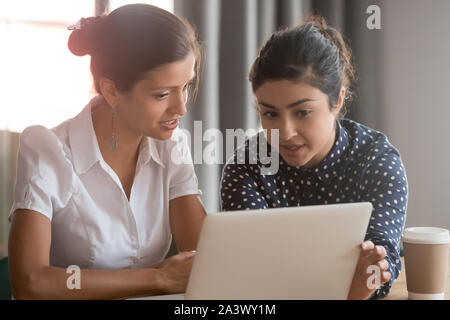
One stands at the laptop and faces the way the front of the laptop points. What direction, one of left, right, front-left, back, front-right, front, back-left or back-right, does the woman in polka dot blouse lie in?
front-right

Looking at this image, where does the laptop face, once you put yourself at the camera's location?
facing away from the viewer and to the left of the viewer

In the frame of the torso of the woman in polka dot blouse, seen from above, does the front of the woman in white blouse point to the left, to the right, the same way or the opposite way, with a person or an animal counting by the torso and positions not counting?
to the left

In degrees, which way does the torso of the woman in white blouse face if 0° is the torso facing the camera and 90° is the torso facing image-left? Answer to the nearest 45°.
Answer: approximately 315°

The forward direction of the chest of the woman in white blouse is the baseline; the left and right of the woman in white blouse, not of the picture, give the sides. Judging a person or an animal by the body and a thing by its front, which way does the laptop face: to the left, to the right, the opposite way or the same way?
the opposite way

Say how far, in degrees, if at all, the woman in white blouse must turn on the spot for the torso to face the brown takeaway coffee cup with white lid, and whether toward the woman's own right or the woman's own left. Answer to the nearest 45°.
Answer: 0° — they already face it
